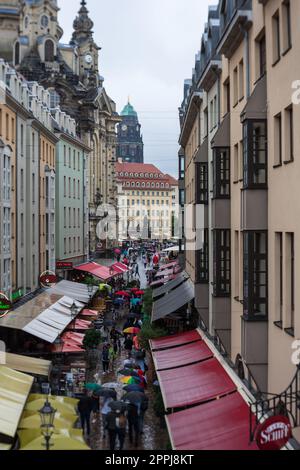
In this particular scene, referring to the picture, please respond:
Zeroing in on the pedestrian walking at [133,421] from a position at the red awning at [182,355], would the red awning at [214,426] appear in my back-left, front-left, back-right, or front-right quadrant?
front-left

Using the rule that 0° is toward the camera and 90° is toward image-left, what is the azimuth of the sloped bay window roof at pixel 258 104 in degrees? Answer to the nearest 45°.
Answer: approximately 90°

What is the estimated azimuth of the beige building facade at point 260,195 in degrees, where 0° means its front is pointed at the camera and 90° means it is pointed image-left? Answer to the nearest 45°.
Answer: approximately 90°
